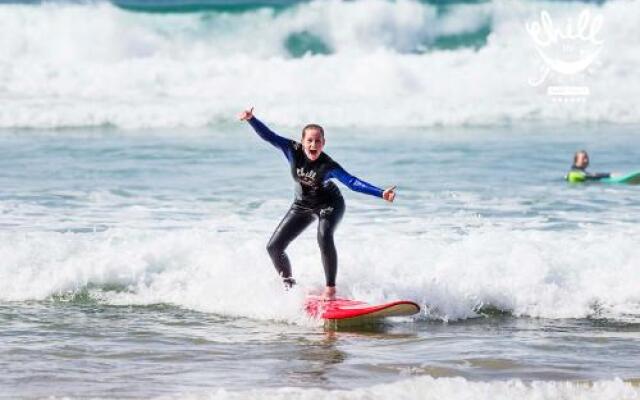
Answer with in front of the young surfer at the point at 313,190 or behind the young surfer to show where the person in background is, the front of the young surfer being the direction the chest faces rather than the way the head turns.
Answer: behind

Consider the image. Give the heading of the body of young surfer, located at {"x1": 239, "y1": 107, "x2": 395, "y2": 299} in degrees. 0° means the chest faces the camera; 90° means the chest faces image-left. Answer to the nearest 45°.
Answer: approximately 0°

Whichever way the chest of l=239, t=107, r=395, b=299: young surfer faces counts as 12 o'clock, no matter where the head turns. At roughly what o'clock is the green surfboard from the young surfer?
The green surfboard is roughly at 7 o'clock from the young surfer.
